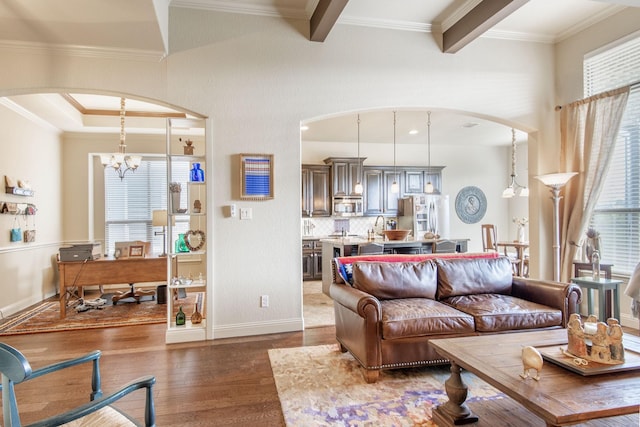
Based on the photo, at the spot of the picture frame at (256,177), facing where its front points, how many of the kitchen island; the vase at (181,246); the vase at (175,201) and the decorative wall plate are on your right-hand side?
2

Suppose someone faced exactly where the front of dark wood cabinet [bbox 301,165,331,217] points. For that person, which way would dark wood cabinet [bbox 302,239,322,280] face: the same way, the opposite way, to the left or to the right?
the same way

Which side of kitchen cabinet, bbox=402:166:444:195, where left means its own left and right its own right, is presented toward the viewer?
front

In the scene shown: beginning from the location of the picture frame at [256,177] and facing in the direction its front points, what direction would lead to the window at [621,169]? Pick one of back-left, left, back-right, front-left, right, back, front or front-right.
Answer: left

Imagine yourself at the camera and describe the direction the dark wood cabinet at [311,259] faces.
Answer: facing the viewer

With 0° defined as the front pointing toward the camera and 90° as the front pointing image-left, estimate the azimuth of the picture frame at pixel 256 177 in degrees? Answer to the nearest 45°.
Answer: approximately 0°

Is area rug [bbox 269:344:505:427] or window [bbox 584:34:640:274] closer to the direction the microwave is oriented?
the area rug

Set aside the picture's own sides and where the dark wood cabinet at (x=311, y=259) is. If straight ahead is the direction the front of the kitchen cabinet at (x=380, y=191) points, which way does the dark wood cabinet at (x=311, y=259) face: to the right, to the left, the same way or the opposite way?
the same way

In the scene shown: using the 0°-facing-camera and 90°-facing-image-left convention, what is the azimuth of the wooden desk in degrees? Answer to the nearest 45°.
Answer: approximately 180°

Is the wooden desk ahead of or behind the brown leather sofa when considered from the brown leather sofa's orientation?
behind

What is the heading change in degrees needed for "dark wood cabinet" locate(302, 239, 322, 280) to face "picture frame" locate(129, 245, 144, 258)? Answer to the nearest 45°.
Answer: approximately 45° to its right

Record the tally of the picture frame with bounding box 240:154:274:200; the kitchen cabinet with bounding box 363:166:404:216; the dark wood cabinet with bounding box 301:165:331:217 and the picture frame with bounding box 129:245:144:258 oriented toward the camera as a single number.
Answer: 4

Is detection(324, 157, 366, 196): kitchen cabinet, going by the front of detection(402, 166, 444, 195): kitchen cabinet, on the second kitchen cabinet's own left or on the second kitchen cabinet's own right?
on the second kitchen cabinet's own right

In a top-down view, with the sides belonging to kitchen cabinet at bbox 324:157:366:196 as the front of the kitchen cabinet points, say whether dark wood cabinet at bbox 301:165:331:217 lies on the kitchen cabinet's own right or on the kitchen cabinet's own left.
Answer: on the kitchen cabinet's own right

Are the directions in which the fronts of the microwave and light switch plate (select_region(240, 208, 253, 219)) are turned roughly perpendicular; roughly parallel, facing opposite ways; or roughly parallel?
roughly parallel

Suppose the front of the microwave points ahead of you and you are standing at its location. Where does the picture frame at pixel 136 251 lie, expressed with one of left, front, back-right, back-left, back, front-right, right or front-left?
front-right

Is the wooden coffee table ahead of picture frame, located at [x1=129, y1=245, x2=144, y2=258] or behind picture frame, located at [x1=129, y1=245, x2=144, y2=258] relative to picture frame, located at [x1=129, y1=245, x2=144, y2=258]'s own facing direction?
ahead

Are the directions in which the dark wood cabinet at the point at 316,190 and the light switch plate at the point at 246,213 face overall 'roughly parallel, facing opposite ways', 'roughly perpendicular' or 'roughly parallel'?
roughly parallel

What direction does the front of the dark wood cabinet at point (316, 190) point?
toward the camera

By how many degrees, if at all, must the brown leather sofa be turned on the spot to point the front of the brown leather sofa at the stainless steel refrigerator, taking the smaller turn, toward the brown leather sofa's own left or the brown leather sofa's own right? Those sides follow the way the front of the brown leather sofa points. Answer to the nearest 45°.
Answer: approximately 135° to the brown leather sofa's own left
